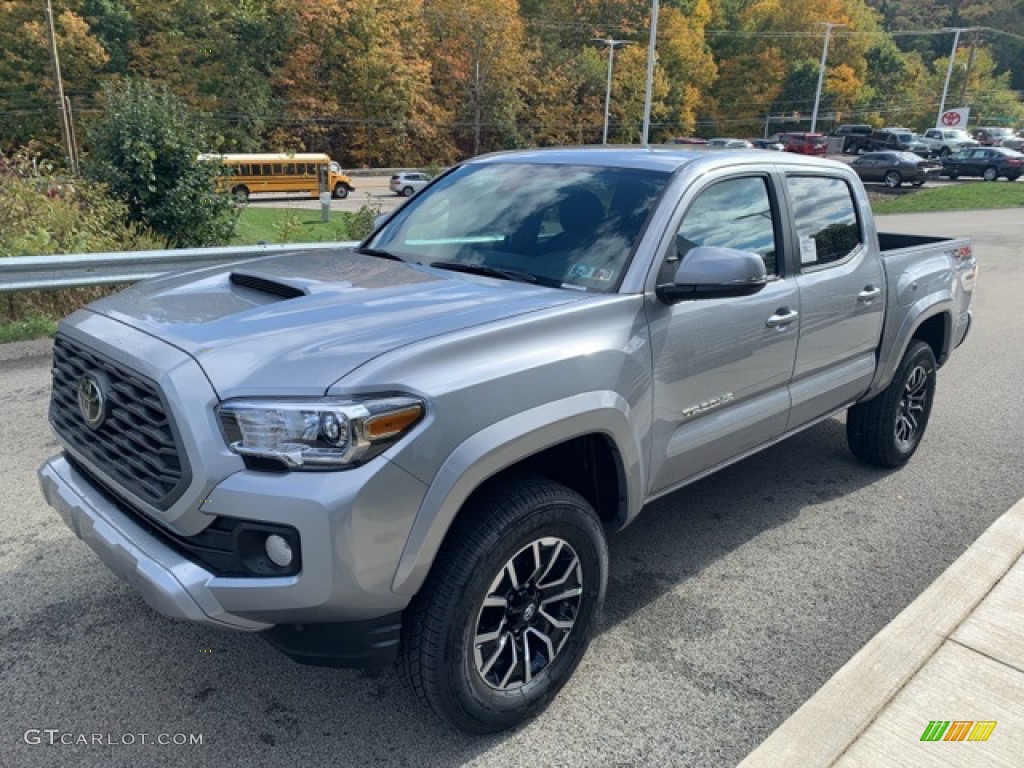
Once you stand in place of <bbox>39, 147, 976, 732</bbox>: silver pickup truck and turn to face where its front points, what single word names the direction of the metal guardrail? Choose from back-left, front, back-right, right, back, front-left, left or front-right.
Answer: right

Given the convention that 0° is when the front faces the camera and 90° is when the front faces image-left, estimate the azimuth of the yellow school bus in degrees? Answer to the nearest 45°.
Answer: approximately 270°

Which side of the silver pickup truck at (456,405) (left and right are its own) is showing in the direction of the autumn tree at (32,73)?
right

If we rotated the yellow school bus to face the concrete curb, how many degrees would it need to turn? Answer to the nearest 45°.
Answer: approximately 90° to its right

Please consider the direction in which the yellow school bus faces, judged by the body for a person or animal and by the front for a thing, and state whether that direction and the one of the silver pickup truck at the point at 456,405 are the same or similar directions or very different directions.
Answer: very different directions

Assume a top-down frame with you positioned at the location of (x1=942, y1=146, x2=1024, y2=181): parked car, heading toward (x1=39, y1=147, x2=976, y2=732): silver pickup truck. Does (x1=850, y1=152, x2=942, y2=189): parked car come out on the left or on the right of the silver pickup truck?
right

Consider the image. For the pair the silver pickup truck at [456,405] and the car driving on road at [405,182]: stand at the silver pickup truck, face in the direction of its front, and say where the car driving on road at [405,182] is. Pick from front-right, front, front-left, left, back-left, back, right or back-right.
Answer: back-right

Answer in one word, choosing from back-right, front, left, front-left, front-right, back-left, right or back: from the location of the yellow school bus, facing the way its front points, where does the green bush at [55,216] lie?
right

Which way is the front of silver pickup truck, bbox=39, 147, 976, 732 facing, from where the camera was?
facing the viewer and to the left of the viewer

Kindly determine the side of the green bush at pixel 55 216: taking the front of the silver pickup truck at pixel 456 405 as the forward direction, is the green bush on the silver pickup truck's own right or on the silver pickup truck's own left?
on the silver pickup truck's own right

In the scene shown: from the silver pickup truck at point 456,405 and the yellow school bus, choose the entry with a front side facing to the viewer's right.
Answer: the yellow school bus

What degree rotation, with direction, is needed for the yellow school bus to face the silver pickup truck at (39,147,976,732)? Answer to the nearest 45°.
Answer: approximately 90° to its right
